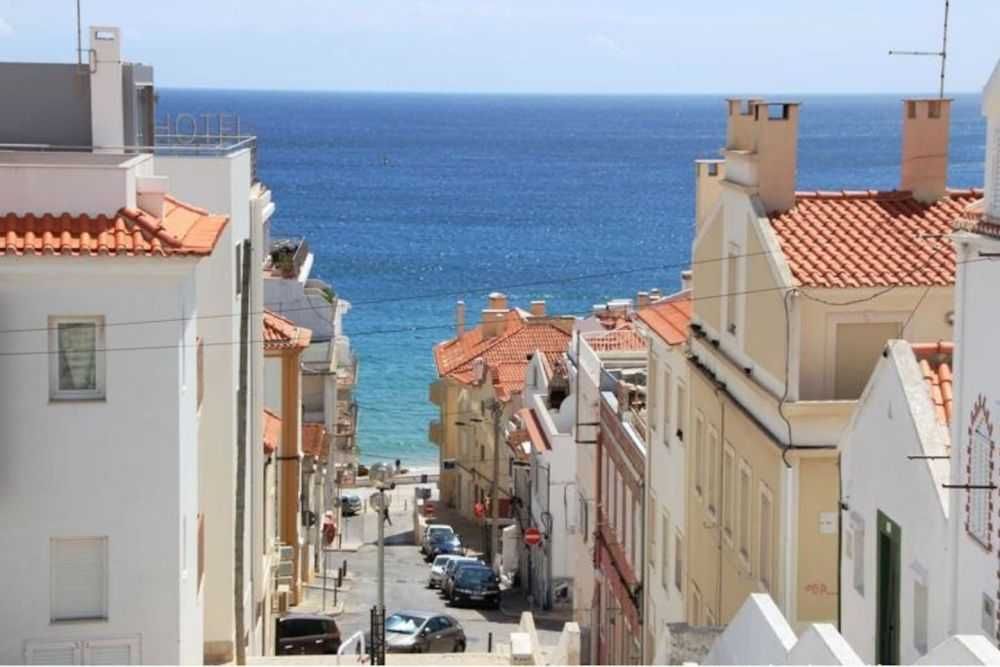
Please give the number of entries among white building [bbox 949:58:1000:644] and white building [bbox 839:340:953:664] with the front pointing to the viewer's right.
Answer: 0

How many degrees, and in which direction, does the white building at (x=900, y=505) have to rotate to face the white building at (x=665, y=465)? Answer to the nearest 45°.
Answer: approximately 135° to its right

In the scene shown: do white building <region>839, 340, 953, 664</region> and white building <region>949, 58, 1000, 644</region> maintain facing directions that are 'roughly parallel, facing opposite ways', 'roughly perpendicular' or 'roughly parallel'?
roughly parallel

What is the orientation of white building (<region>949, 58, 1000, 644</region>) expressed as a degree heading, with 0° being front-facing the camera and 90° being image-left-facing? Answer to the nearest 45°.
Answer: approximately 45°

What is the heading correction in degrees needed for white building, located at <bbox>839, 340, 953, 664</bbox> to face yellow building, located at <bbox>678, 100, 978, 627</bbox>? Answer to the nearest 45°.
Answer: approximately 135° to its right

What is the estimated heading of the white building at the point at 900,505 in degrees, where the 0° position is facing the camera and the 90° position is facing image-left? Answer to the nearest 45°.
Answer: approximately 45°

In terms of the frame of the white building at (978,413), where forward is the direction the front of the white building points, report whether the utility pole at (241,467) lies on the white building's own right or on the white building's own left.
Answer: on the white building's own right
